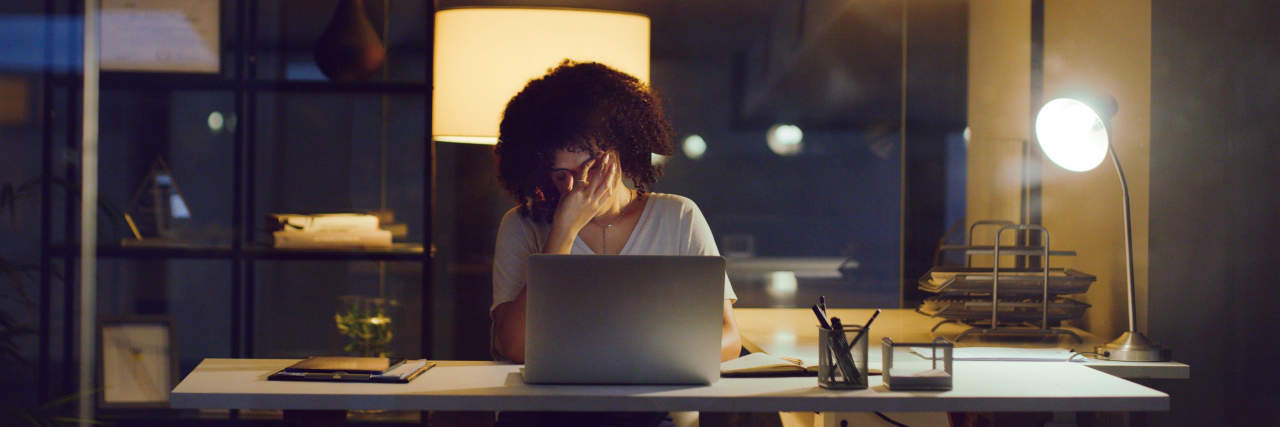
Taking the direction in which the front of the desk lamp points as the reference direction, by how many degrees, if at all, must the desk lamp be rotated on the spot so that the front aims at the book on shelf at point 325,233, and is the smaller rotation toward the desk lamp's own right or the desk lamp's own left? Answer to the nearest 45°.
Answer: approximately 45° to the desk lamp's own right

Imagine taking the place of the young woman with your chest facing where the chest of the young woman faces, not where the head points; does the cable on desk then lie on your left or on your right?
on your left

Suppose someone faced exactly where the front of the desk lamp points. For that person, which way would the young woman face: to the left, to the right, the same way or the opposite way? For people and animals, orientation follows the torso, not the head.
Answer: to the left

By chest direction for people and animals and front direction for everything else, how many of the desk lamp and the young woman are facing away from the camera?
0

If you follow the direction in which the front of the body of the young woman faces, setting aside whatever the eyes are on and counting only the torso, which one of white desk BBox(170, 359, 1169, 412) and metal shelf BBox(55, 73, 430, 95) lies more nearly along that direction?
the white desk

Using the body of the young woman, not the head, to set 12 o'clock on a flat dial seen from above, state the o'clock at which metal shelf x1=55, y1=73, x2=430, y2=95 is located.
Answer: The metal shelf is roughly at 4 o'clock from the young woman.

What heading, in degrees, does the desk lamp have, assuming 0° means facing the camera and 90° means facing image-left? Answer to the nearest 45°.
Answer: approximately 45°

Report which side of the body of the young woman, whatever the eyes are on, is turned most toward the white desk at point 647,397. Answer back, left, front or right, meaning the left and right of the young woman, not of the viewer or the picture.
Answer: front

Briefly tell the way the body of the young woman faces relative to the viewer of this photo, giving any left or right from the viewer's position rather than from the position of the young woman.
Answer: facing the viewer

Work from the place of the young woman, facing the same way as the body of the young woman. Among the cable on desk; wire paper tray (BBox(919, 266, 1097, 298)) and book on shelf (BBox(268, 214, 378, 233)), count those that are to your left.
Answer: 2

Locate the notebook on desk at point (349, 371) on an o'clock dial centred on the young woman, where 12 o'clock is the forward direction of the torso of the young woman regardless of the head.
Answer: The notebook on desk is roughly at 1 o'clock from the young woman.

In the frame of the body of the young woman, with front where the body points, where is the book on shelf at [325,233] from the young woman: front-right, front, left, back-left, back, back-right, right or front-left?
back-right

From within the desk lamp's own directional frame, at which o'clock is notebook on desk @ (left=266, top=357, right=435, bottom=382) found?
The notebook on desk is roughly at 12 o'clock from the desk lamp.

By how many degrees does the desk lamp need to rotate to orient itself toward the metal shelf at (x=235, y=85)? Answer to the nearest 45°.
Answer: approximately 45° to its right
